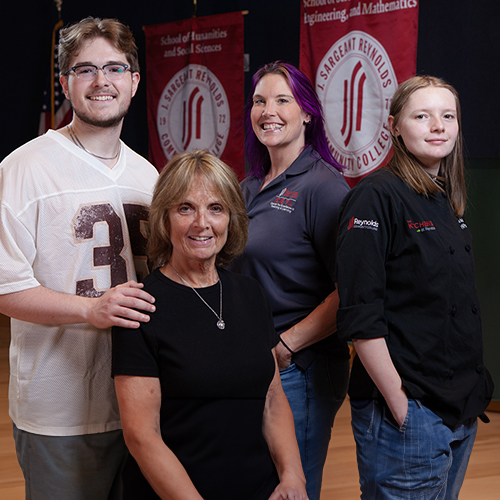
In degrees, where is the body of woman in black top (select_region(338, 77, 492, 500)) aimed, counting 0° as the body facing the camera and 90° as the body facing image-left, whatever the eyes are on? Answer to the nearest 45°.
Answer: approximately 315°

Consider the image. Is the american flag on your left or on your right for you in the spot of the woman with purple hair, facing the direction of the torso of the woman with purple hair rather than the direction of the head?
on your right

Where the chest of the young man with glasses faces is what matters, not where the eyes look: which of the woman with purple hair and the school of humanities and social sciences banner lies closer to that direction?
the woman with purple hair

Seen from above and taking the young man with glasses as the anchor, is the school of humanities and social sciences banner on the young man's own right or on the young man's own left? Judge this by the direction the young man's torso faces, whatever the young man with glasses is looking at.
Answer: on the young man's own left

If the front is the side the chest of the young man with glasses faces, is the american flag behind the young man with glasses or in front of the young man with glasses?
behind

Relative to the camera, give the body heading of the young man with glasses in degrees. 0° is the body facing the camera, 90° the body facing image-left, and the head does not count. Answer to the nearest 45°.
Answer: approximately 315°
